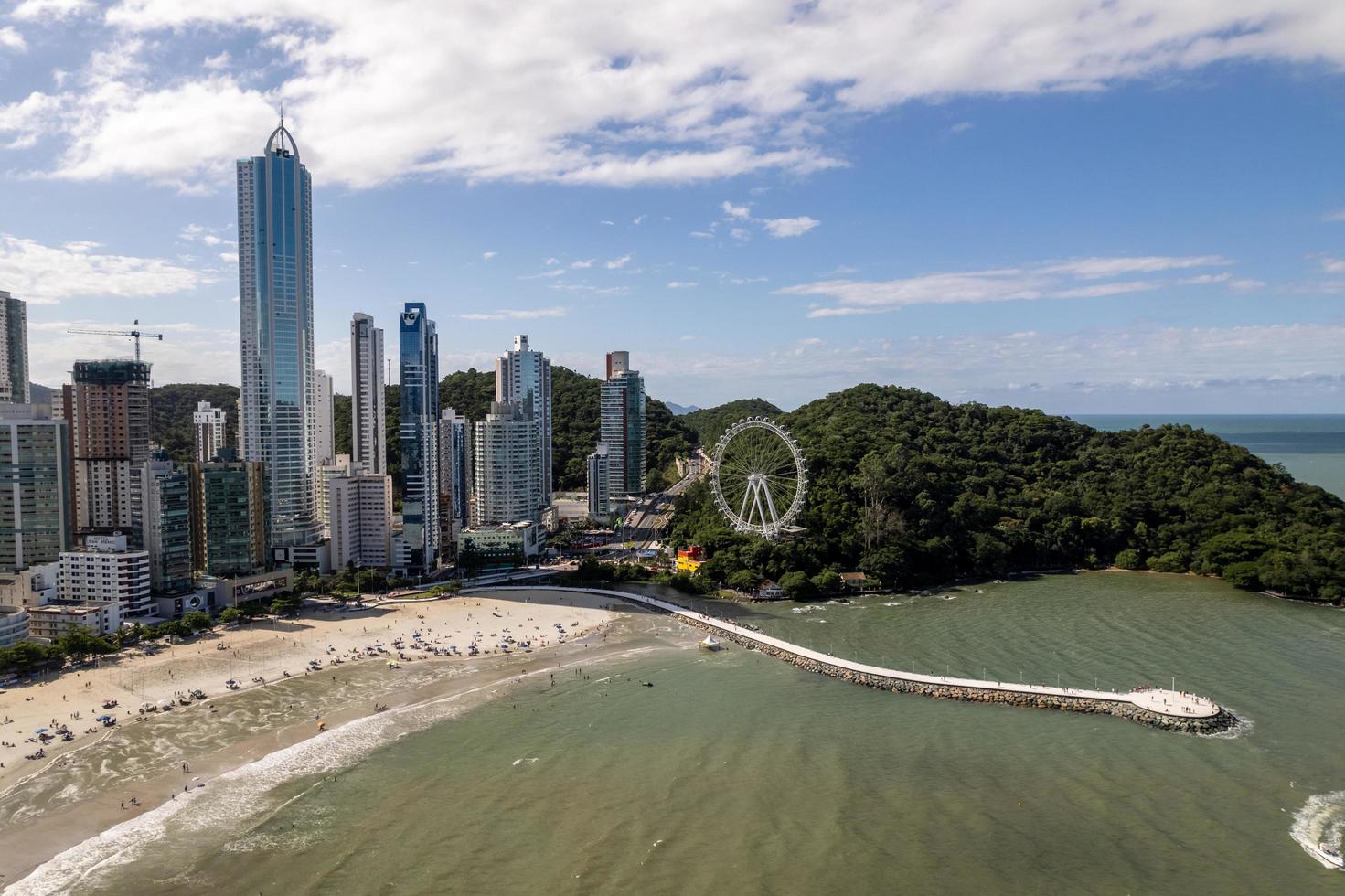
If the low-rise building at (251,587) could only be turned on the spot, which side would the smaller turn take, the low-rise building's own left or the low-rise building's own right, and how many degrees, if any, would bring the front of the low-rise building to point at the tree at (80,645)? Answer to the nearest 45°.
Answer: approximately 90° to the low-rise building's own right

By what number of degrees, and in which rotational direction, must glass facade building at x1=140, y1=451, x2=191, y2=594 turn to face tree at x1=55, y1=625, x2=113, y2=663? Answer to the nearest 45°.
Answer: approximately 45° to its right

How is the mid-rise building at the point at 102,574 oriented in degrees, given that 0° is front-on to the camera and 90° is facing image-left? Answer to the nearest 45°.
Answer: approximately 315°

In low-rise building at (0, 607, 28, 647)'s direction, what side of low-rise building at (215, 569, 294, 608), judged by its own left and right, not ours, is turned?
right

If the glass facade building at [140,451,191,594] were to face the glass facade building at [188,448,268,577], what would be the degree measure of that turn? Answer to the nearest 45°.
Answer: approximately 90° to its left

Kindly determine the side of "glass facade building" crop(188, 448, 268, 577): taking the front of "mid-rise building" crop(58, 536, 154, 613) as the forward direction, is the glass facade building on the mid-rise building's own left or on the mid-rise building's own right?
on the mid-rise building's own left

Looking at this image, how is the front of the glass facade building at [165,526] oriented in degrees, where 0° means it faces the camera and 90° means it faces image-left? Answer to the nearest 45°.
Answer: approximately 315°
